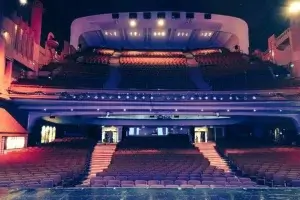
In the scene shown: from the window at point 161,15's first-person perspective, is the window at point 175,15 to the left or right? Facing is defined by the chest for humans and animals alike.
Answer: on its left

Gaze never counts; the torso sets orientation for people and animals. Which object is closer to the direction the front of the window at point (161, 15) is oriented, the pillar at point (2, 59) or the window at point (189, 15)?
the pillar

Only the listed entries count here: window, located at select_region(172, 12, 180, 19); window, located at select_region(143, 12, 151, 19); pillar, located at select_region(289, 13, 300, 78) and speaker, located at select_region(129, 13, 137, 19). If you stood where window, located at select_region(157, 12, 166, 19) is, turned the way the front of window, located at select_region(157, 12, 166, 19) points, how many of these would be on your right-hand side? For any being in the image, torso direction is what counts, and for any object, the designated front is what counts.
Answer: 2

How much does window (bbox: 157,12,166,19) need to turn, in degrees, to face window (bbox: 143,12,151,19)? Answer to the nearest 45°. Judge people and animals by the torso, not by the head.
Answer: approximately 90° to its right

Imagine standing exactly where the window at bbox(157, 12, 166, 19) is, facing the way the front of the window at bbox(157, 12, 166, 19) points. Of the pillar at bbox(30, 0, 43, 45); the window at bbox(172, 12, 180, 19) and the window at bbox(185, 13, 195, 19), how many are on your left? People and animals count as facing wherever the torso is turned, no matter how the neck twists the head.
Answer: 2

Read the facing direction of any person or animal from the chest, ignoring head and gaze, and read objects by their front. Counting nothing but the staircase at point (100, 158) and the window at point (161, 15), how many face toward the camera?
2

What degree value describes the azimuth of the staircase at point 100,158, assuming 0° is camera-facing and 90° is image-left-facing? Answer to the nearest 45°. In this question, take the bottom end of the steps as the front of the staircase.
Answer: approximately 0°

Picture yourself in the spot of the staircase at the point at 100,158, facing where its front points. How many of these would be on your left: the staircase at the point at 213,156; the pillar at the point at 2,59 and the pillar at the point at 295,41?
2

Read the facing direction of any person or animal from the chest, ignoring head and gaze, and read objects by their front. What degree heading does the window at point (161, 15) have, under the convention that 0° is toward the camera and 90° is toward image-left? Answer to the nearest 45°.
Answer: approximately 0°

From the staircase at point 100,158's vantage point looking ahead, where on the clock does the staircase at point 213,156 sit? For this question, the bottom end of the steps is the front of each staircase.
the staircase at point 213,156 is roughly at 9 o'clock from the staircase at point 100,158.

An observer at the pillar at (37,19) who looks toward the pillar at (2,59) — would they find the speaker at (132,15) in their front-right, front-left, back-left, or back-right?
back-left

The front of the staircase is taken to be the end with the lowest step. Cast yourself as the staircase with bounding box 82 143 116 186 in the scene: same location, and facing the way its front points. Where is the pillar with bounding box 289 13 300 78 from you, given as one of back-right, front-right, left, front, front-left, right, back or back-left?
left
